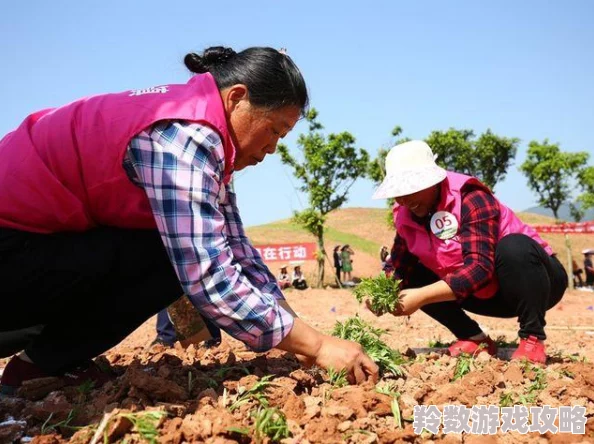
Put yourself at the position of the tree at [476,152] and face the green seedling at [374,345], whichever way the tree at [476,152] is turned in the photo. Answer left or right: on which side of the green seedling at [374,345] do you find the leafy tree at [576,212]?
left

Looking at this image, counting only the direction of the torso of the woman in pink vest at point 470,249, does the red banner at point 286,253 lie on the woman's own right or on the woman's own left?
on the woman's own right

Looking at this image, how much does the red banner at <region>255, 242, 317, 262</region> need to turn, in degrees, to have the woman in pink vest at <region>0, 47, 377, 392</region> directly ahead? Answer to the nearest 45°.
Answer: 0° — it already faces them

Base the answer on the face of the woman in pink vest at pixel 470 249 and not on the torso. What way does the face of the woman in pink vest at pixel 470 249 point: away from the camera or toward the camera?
toward the camera

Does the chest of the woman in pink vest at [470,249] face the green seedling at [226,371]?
yes

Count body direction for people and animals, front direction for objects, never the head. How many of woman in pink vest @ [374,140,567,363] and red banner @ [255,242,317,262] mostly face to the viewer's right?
0

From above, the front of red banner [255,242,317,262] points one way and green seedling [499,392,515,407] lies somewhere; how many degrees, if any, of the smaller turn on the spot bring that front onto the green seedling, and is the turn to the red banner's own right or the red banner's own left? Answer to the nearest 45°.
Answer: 0° — it already faces it

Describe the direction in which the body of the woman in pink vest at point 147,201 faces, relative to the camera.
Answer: to the viewer's right

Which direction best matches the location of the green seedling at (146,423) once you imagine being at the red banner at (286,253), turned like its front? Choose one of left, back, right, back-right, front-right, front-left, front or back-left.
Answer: front

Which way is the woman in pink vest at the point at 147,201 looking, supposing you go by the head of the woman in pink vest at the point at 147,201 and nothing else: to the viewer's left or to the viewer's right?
to the viewer's right

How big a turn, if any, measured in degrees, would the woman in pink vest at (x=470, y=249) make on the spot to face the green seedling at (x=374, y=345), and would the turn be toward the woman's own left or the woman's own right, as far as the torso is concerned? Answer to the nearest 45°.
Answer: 0° — they already face it

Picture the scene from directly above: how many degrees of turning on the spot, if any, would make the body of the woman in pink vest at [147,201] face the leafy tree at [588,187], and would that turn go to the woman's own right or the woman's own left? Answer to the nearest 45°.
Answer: approximately 45° to the woman's own left

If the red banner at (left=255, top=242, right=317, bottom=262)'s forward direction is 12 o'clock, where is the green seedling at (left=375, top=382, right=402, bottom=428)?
The green seedling is roughly at 12 o'clock from the red banner.

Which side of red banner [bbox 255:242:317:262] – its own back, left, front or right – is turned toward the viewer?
front

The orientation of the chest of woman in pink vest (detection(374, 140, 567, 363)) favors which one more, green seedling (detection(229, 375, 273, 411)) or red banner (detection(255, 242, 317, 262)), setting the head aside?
the green seedling
